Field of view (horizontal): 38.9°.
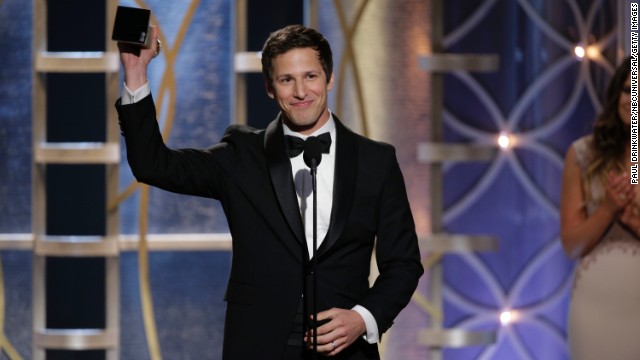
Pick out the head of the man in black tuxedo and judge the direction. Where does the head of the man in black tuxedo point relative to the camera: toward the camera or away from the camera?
toward the camera

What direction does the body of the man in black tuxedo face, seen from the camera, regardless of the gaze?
toward the camera

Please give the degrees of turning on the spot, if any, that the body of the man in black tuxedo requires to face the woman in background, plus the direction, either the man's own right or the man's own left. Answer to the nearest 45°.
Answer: approximately 135° to the man's own left
